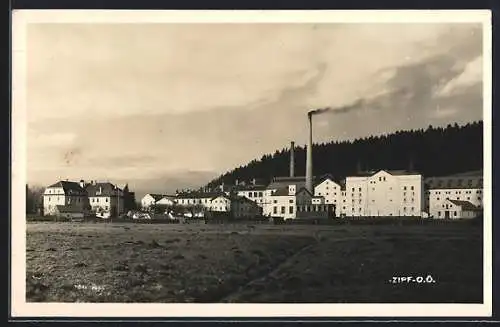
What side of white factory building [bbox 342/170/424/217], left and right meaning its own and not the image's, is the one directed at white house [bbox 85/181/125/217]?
right

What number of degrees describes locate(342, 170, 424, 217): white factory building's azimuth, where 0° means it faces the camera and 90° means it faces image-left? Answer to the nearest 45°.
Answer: approximately 0°

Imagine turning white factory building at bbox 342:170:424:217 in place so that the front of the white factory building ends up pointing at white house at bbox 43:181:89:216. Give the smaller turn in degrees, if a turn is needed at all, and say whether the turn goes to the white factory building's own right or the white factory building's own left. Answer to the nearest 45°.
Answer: approximately 90° to the white factory building's own right
